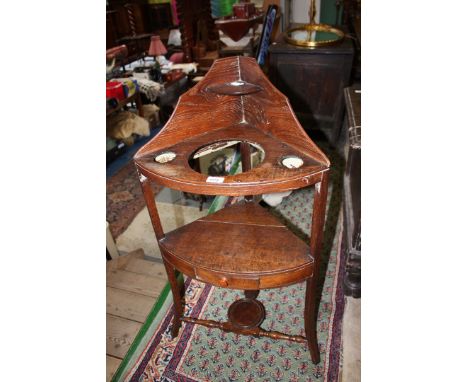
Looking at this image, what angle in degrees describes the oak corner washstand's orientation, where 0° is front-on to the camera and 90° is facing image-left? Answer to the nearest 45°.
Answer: approximately 0°

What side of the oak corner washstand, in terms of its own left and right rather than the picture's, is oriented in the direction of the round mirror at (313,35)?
back

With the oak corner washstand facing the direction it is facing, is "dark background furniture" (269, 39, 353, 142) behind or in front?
behind

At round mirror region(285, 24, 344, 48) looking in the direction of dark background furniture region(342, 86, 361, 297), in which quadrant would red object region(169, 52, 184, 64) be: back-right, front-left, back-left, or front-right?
back-right

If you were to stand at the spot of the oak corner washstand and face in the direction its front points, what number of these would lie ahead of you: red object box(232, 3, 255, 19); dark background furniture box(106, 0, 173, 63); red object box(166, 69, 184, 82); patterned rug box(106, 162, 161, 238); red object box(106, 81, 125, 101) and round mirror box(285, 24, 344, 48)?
0

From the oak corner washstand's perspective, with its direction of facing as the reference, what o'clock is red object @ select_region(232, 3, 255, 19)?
The red object is roughly at 6 o'clock from the oak corner washstand.

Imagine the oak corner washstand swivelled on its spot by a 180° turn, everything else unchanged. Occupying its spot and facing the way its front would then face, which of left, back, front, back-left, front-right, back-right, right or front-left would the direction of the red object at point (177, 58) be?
front

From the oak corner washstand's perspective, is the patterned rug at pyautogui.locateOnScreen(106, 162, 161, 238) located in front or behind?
behind

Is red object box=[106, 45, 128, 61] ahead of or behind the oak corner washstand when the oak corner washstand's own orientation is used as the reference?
behind

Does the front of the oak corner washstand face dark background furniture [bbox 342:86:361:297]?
no

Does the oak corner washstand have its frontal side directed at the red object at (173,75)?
no

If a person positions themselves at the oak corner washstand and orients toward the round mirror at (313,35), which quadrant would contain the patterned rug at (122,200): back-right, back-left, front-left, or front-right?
front-left
